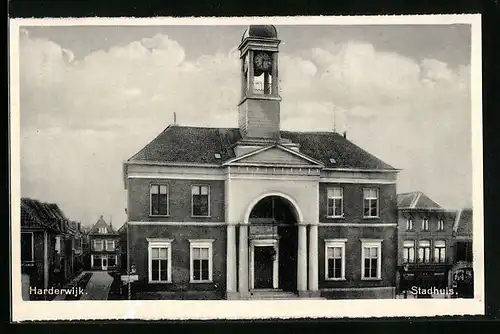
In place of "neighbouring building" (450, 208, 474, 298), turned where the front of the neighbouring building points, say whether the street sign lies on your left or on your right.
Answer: on your right

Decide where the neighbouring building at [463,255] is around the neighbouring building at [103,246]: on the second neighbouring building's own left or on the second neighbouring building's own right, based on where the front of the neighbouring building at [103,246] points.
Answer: on the second neighbouring building's own left

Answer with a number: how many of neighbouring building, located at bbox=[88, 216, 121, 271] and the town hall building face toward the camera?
2

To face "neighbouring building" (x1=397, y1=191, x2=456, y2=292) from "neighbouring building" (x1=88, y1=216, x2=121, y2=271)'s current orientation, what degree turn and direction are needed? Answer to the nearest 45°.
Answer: approximately 90° to its left

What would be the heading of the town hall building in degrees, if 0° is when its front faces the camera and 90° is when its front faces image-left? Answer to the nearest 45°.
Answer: approximately 0°

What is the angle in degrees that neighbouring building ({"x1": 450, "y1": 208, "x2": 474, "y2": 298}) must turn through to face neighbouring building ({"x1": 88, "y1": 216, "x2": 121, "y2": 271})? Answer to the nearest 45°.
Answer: approximately 90° to its right

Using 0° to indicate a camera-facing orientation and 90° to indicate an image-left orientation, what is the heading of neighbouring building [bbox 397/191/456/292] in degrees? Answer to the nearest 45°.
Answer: approximately 0°

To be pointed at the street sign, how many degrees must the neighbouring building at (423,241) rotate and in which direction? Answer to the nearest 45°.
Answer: approximately 90° to its right
